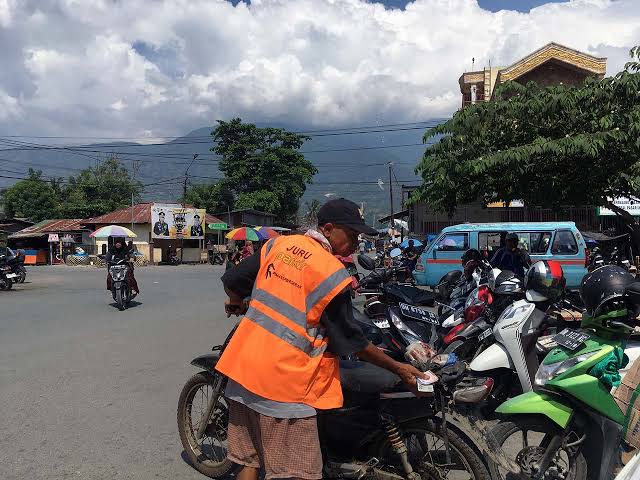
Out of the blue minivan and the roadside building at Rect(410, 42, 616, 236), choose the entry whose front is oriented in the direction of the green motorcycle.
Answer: the roadside building

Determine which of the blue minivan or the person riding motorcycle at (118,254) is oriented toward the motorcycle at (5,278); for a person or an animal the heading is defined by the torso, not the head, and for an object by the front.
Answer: the blue minivan

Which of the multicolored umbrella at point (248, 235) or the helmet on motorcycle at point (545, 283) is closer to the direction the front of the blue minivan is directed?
the multicolored umbrella

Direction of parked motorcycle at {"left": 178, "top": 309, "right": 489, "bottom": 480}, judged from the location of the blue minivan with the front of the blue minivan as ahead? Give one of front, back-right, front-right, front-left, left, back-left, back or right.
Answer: left

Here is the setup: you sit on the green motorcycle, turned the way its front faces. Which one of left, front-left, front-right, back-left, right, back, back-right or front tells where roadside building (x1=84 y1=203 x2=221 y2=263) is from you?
right

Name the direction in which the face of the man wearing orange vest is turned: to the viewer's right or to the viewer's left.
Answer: to the viewer's right

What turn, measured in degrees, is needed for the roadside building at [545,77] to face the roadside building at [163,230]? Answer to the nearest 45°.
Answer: approximately 90° to its right

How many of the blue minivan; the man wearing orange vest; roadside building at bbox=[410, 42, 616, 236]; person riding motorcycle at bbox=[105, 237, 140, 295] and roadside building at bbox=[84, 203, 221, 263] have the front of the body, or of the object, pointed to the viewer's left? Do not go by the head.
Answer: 1

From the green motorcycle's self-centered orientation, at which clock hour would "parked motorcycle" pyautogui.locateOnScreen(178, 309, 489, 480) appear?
The parked motorcycle is roughly at 12 o'clock from the green motorcycle.

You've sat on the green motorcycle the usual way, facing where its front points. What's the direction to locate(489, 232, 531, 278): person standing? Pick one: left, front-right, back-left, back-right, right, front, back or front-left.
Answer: back-right

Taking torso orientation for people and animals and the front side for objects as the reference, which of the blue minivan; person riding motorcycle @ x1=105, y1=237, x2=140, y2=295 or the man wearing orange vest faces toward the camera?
the person riding motorcycle

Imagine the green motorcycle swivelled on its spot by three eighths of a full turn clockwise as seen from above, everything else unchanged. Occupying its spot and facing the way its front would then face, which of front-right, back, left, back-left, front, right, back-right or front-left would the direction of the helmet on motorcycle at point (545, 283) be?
front

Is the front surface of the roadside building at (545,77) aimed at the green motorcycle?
yes

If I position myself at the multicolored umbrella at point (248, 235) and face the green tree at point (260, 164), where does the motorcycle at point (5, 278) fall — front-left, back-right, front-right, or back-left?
back-left

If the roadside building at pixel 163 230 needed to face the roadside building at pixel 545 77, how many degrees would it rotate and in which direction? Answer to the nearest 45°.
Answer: approximately 45° to its left

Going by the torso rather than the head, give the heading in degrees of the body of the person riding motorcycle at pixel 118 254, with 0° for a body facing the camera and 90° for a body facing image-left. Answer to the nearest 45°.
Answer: approximately 0°

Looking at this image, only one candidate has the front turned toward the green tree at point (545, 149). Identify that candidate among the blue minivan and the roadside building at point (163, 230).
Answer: the roadside building

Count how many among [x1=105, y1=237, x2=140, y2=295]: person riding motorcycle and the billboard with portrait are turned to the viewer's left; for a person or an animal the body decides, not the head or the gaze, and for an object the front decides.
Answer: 0

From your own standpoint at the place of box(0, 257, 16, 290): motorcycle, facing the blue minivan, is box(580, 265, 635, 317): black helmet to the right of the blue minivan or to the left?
right

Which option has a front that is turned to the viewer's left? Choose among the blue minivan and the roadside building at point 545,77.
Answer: the blue minivan

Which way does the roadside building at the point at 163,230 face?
toward the camera
